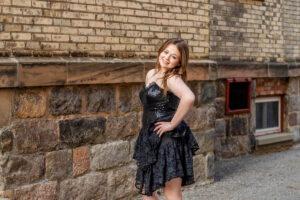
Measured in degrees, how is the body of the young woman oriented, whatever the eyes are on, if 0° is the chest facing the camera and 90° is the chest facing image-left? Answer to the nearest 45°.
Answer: approximately 45°
